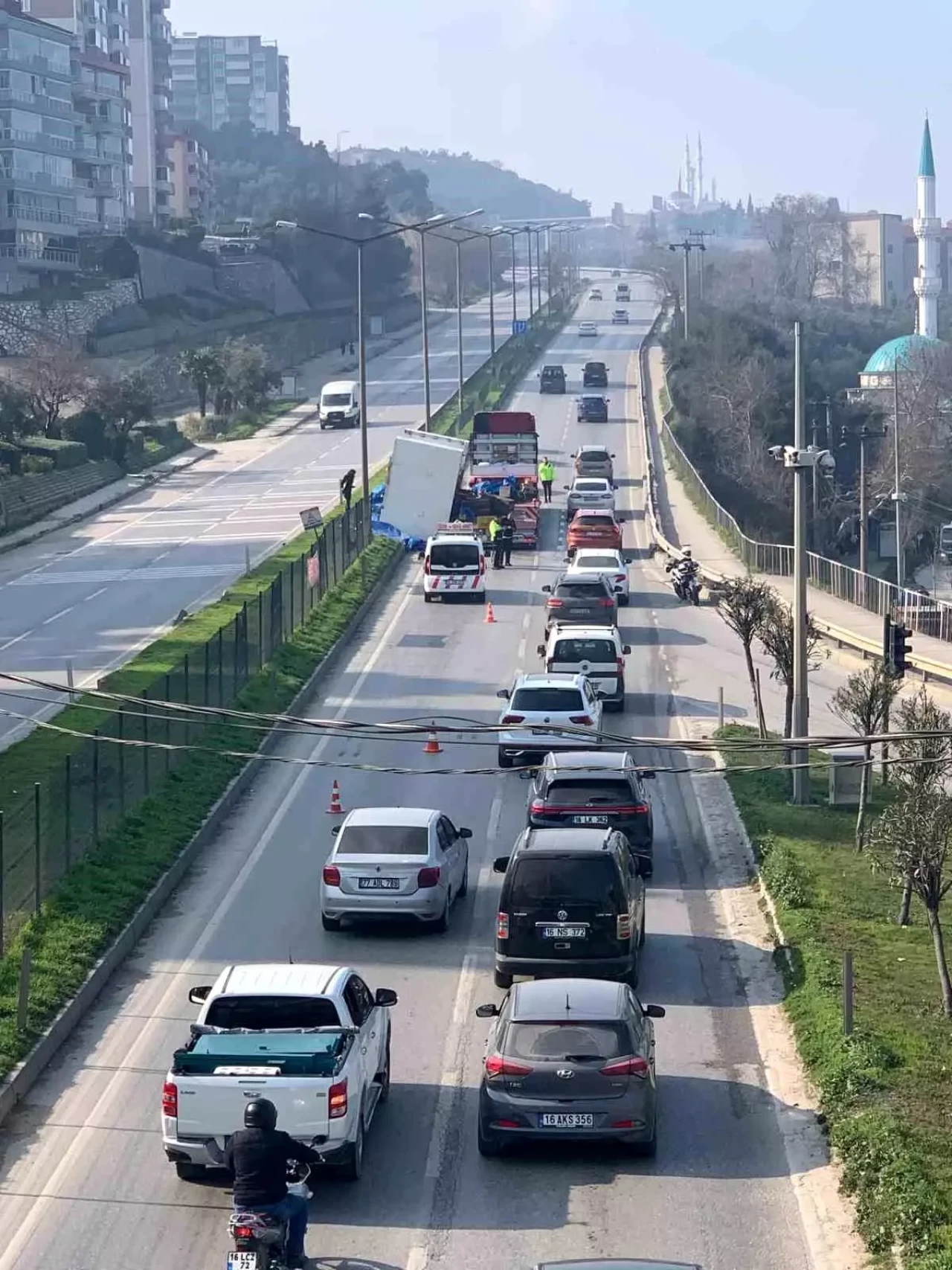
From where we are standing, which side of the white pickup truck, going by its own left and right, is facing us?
back

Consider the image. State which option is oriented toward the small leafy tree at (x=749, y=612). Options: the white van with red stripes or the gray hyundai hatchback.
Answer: the gray hyundai hatchback

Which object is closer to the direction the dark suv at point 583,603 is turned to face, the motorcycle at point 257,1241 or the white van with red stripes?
the white van with red stripes

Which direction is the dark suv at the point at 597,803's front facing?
away from the camera

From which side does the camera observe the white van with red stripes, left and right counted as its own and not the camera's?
back

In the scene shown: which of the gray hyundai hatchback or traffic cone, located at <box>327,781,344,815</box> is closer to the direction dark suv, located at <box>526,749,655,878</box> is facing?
the traffic cone

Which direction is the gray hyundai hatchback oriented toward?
away from the camera

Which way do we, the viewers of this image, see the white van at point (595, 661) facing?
facing away from the viewer

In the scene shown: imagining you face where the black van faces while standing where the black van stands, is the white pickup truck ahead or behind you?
behind

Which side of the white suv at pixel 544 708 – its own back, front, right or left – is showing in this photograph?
back

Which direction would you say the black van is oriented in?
away from the camera

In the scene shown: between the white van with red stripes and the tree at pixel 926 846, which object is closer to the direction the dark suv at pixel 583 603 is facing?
the white van with red stripes

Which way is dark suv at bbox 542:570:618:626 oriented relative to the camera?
away from the camera

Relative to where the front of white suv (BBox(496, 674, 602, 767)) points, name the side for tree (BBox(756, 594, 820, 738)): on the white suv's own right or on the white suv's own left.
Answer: on the white suv's own right

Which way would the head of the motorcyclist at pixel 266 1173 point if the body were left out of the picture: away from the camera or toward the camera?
away from the camera

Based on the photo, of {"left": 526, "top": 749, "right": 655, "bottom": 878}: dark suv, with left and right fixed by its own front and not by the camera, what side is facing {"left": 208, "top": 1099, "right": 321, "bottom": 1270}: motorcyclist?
back
